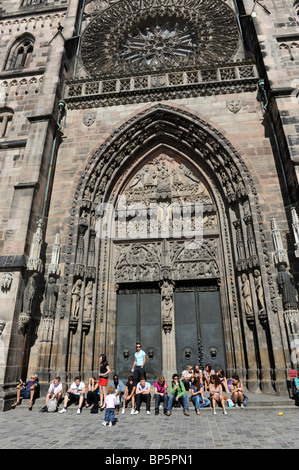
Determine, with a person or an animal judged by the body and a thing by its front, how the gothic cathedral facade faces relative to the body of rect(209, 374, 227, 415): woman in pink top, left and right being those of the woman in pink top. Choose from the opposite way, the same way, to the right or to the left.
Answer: the same way

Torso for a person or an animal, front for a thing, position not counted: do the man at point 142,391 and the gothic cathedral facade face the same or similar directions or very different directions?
same or similar directions

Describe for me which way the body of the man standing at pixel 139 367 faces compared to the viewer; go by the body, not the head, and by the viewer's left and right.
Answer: facing the viewer

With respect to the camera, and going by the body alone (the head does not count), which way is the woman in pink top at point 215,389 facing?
toward the camera

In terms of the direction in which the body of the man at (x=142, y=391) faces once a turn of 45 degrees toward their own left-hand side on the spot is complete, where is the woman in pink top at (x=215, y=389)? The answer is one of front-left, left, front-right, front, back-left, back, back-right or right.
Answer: front-left

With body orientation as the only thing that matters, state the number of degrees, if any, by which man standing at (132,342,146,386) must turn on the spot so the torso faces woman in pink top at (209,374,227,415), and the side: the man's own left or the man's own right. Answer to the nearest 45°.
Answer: approximately 90° to the man's own left

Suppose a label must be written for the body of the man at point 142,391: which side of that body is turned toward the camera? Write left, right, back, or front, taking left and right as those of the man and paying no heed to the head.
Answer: front

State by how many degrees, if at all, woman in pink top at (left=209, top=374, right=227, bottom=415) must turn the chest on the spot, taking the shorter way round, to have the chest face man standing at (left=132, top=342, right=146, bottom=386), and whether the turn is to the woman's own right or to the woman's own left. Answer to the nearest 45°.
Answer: approximately 90° to the woman's own right
